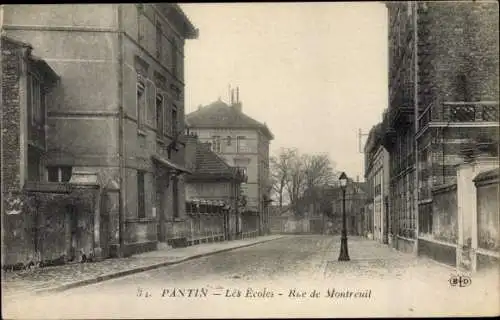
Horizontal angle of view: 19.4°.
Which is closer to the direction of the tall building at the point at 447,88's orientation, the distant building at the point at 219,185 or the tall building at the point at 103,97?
the tall building

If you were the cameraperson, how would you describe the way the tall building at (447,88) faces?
facing to the left of the viewer

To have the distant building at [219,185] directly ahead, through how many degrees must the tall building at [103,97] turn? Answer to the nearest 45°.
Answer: approximately 90° to its left

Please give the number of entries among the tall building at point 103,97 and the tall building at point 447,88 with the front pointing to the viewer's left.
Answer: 1

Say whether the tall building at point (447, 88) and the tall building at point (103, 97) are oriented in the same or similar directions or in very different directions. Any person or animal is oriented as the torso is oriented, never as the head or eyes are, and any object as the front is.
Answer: very different directions

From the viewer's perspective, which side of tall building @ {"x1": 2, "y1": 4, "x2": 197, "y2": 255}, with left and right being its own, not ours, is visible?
right

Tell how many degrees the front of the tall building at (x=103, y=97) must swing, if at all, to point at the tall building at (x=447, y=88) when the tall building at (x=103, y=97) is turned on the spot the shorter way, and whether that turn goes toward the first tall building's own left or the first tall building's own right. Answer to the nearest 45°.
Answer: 0° — it already faces it
